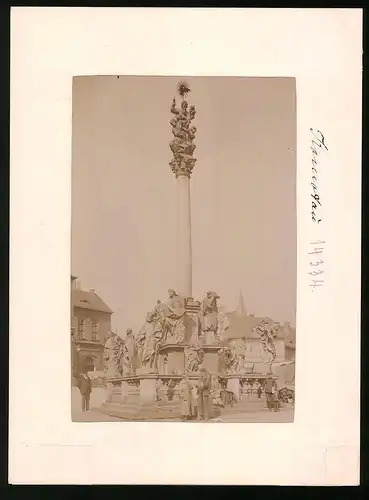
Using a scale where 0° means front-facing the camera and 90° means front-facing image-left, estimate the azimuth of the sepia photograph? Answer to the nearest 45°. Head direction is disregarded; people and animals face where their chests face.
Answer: approximately 0°
